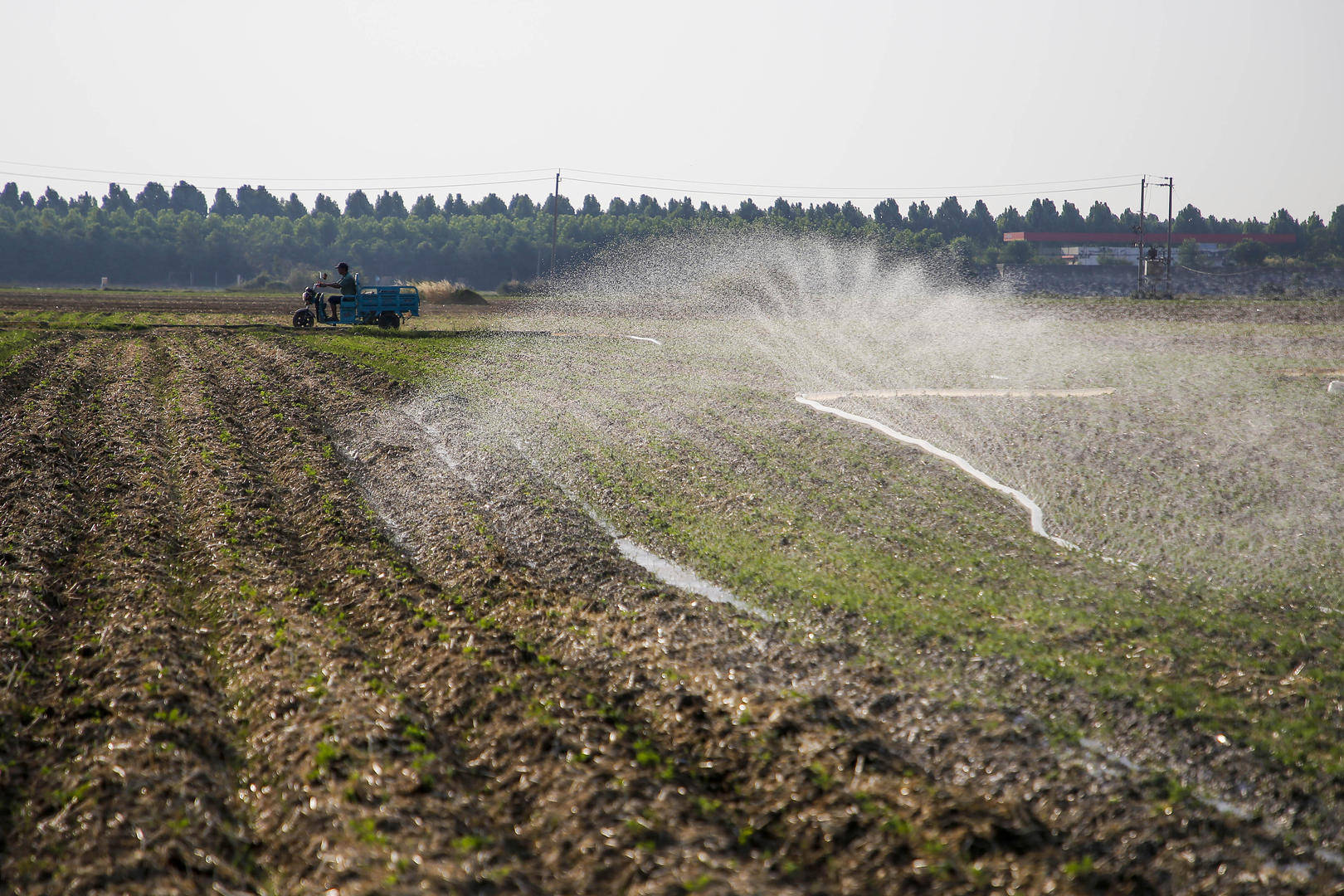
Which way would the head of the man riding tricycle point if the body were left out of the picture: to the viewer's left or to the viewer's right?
to the viewer's left

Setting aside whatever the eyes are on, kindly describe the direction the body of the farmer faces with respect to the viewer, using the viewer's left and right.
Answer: facing to the left of the viewer

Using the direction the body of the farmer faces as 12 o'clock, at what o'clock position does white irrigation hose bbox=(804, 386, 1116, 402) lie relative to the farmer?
The white irrigation hose is roughly at 8 o'clock from the farmer.

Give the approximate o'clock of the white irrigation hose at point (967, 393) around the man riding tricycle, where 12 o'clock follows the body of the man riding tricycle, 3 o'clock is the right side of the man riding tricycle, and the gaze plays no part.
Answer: The white irrigation hose is roughly at 8 o'clock from the man riding tricycle.
